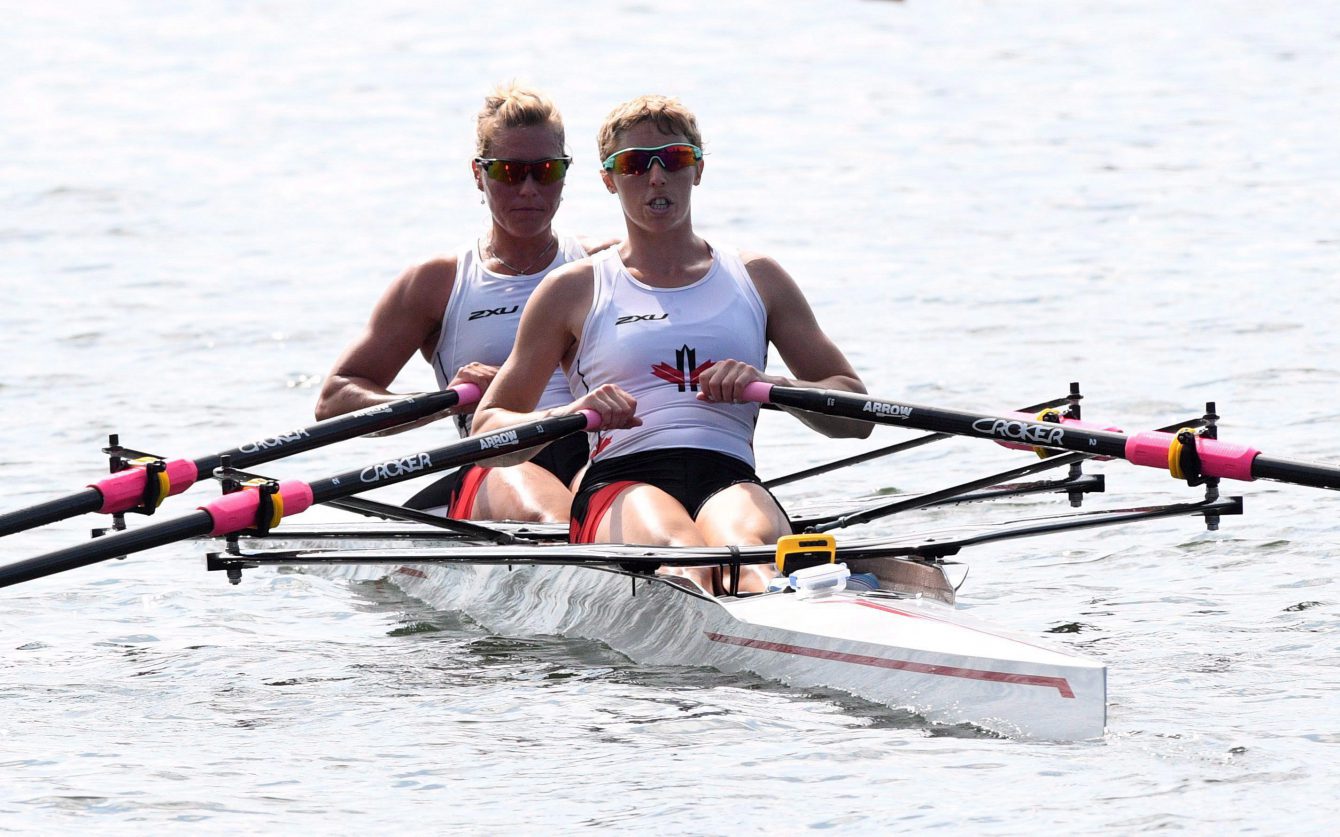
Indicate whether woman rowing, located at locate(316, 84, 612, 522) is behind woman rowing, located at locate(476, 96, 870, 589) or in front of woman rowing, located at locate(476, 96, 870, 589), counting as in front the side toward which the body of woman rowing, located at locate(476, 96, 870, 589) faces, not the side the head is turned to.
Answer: behind

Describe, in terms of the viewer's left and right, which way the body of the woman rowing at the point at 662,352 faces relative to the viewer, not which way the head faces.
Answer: facing the viewer
